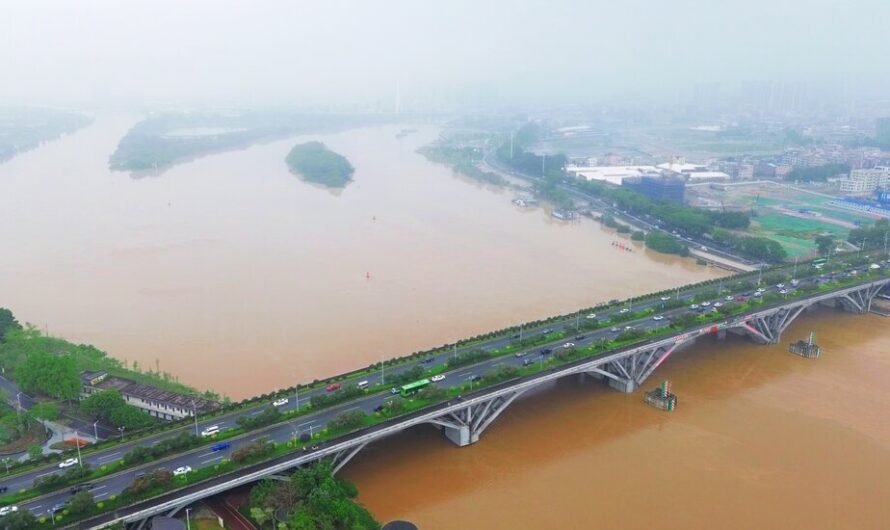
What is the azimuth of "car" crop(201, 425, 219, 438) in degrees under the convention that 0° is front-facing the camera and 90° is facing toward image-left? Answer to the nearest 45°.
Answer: approximately 45°

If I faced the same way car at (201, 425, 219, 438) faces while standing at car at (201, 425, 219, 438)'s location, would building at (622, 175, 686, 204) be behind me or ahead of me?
behind

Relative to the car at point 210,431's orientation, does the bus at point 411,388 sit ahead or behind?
behind

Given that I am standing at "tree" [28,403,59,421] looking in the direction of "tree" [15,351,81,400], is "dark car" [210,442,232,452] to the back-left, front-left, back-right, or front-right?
back-right

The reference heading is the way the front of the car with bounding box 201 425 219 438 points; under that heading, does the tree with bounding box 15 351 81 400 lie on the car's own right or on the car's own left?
on the car's own right

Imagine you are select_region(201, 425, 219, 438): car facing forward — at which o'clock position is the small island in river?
The small island in river is roughly at 5 o'clock from the car.

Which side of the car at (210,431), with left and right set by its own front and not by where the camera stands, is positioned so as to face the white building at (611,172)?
back

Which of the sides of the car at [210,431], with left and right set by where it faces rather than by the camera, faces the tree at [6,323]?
right

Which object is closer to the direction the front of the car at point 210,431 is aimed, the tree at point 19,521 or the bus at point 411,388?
the tree

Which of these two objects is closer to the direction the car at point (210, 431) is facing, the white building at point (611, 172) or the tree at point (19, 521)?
the tree

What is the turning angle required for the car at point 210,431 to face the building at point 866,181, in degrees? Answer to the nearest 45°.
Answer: approximately 180°
